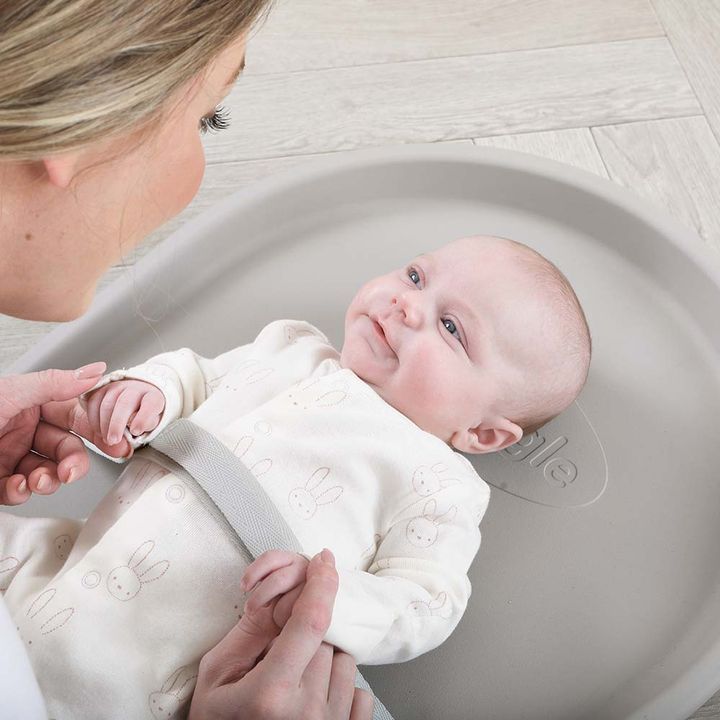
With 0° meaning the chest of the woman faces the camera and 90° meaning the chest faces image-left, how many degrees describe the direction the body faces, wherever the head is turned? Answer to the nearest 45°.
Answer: approximately 225°
